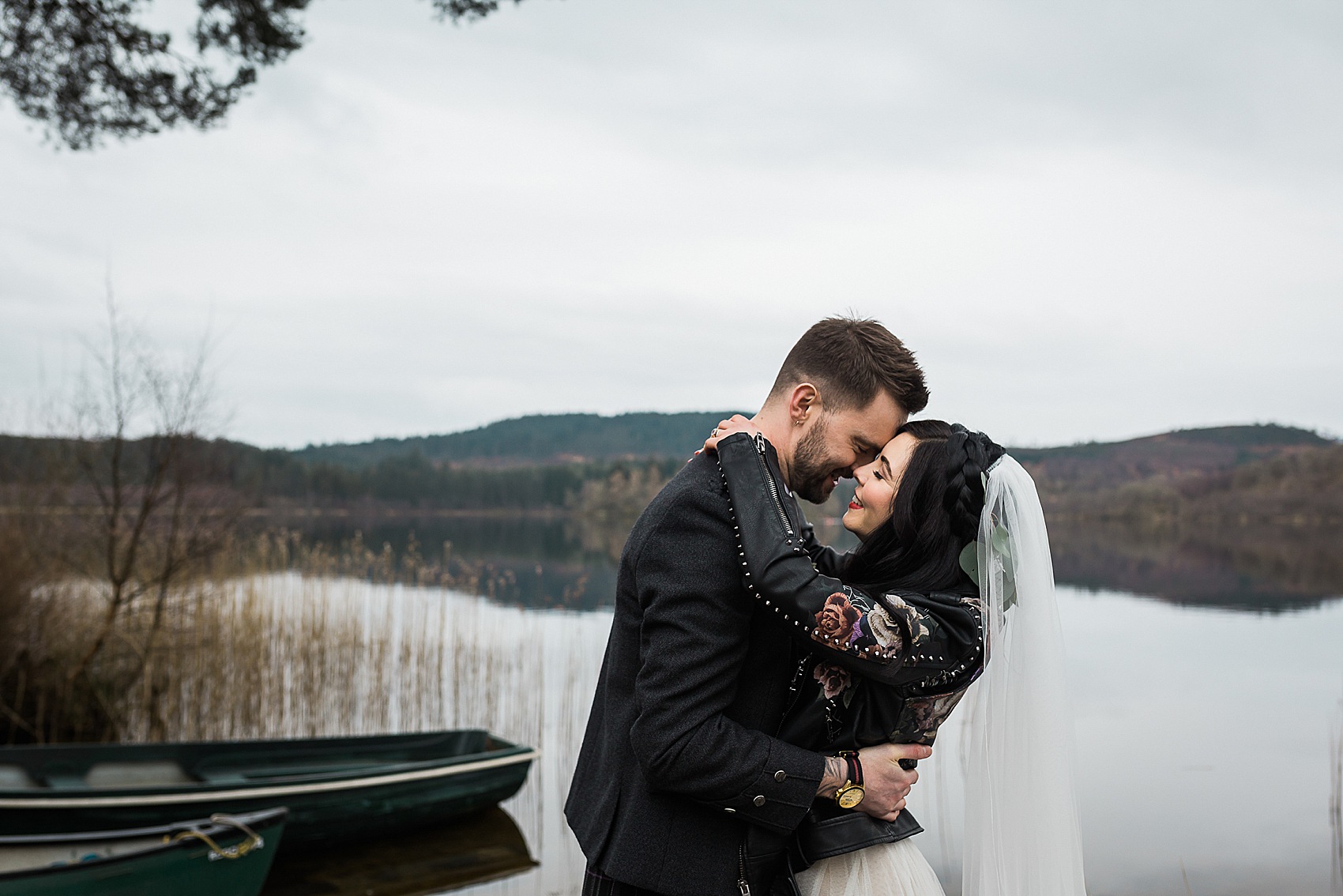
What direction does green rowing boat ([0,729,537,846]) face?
to the viewer's right

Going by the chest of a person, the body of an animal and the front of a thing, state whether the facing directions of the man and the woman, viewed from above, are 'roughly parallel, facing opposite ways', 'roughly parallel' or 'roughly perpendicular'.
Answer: roughly parallel, facing opposite ways

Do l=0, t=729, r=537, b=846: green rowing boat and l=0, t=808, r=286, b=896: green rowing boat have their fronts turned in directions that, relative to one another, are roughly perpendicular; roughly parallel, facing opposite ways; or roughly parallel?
roughly parallel

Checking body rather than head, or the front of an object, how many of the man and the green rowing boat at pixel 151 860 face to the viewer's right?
2

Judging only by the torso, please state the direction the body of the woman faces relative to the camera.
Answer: to the viewer's left

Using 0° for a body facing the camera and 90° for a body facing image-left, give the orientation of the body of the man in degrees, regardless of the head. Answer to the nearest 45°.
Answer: approximately 270°

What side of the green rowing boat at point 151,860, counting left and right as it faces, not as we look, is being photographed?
right

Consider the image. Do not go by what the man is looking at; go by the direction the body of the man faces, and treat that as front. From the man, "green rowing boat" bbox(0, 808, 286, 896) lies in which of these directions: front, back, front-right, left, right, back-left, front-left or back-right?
back-left
